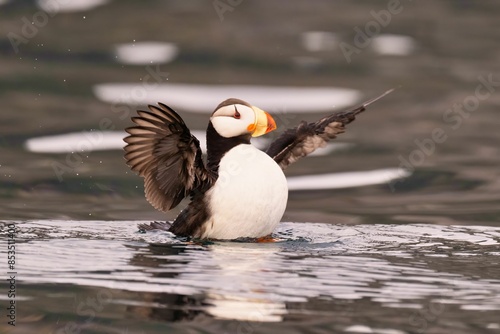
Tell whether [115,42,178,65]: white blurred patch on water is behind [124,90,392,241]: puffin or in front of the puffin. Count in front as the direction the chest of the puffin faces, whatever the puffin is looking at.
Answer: behind

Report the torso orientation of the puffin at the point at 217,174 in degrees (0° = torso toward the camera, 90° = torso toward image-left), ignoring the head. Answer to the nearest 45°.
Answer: approximately 315°

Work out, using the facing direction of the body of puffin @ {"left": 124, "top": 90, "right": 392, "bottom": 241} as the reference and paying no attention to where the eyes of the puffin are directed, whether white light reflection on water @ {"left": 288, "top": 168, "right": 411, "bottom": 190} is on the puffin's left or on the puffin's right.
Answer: on the puffin's left
